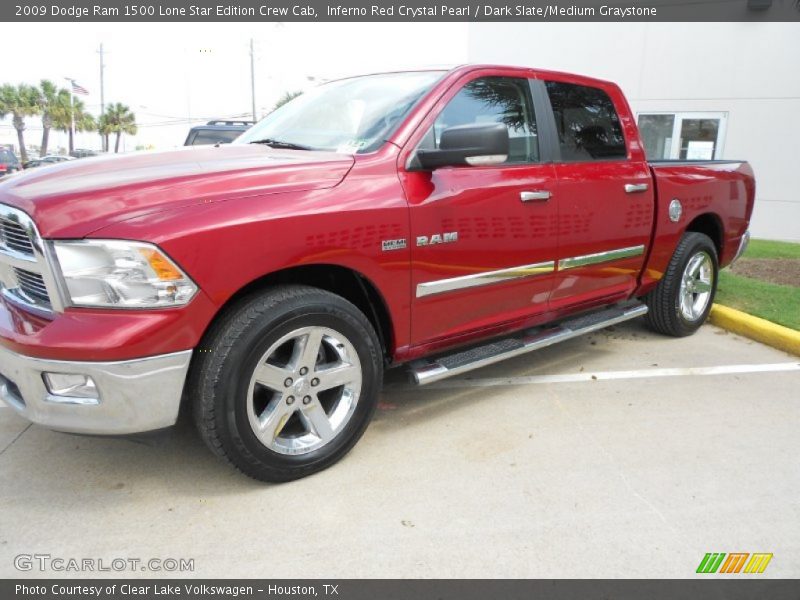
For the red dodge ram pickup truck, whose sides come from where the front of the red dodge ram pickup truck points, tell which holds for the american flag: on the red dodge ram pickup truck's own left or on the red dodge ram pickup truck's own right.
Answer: on the red dodge ram pickup truck's own right

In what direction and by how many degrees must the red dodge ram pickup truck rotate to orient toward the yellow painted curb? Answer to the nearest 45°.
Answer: approximately 180°

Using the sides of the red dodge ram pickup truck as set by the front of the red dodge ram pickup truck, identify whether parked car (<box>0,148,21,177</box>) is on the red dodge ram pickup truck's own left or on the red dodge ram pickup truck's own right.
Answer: on the red dodge ram pickup truck's own right

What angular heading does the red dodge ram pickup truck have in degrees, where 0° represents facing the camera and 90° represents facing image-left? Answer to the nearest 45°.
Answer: approximately 45°

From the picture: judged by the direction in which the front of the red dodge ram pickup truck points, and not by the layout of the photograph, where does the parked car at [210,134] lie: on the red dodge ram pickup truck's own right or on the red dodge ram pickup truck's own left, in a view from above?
on the red dodge ram pickup truck's own right

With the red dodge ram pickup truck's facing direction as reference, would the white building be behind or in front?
behind
